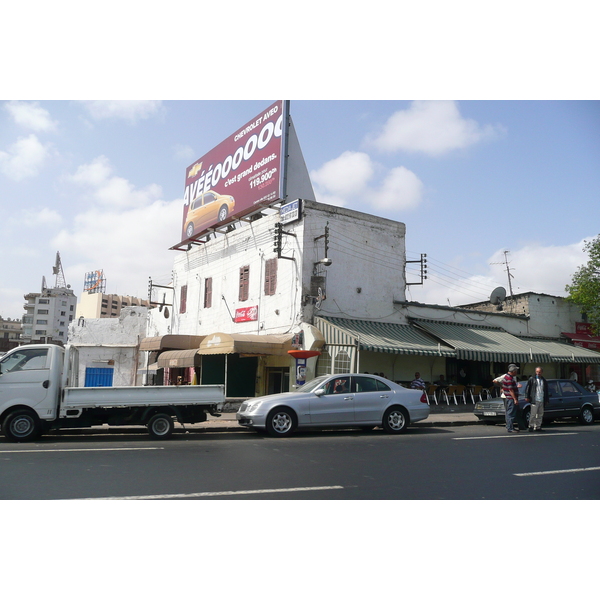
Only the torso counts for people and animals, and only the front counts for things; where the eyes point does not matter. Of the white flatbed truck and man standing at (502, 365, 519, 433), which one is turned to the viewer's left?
the white flatbed truck

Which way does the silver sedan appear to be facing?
to the viewer's left

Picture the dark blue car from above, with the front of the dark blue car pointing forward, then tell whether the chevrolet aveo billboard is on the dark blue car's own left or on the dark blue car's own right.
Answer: on the dark blue car's own right

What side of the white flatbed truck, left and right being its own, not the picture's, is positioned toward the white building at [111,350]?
right

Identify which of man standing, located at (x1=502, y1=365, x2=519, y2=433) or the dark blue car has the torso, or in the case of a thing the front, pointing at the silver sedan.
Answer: the dark blue car

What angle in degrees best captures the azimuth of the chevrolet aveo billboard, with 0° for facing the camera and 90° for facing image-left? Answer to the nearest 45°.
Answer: approximately 45°

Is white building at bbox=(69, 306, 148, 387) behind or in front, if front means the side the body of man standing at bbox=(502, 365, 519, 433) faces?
behind

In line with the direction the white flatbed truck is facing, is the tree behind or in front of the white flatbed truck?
behind

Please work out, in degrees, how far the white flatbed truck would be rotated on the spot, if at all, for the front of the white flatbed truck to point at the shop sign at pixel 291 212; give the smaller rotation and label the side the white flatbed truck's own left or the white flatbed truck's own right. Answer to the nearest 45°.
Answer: approximately 135° to the white flatbed truck's own right

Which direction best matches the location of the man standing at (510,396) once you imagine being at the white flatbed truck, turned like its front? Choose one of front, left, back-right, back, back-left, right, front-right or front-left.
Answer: back

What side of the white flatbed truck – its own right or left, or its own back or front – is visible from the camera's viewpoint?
left

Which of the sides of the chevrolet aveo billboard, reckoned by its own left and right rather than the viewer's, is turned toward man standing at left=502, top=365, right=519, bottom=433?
left

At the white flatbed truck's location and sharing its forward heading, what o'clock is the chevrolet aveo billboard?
The chevrolet aveo billboard is roughly at 4 o'clock from the white flatbed truck.
